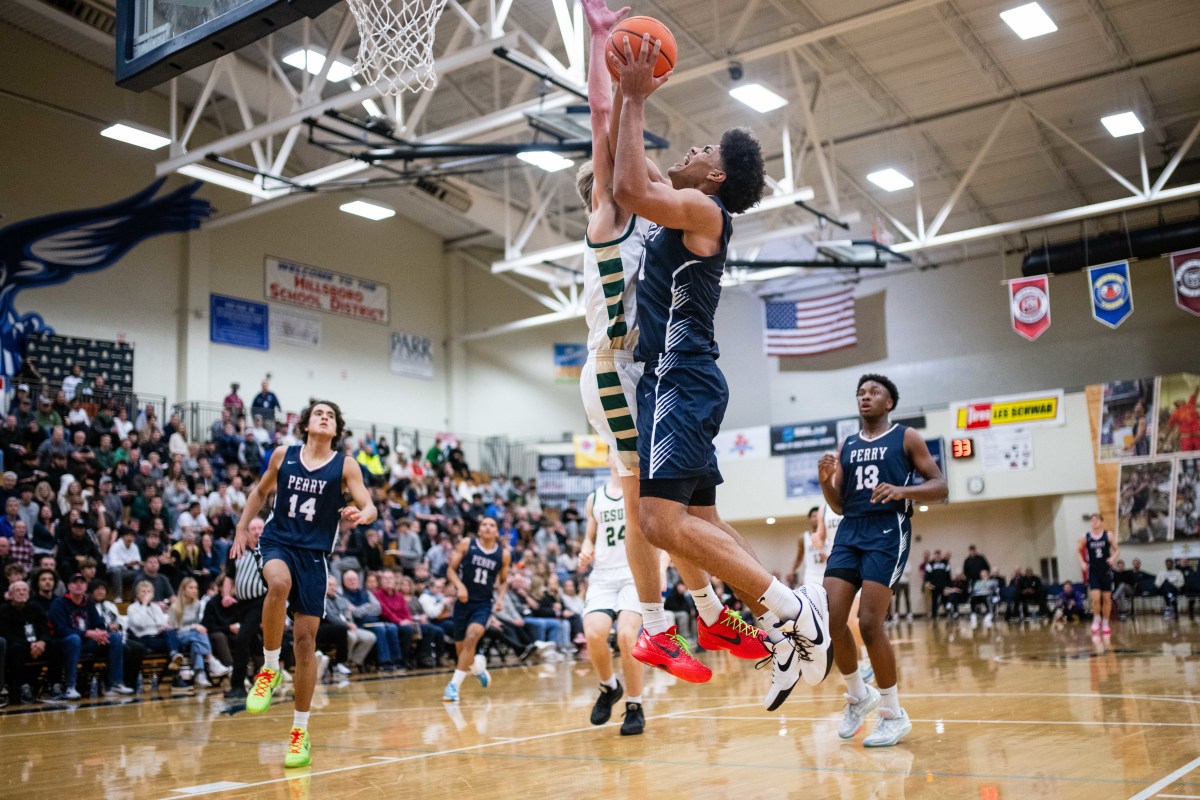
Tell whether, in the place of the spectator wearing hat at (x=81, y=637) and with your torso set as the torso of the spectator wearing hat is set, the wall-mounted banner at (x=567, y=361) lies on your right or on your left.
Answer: on your left

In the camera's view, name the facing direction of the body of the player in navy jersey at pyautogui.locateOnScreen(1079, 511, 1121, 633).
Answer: toward the camera

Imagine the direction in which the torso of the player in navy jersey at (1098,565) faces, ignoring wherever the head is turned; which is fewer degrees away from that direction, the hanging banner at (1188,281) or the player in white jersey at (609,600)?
the player in white jersey

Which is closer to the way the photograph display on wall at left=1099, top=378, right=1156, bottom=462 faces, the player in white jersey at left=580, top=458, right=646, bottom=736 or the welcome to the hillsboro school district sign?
the player in white jersey

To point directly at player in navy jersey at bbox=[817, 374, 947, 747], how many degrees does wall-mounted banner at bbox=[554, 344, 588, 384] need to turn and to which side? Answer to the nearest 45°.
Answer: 0° — it already faces them

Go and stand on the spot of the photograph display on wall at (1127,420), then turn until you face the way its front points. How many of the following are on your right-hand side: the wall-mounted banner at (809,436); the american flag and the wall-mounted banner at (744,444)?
3

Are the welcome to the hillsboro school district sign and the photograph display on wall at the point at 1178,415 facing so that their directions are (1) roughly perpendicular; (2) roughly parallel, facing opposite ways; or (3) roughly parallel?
roughly perpendicular

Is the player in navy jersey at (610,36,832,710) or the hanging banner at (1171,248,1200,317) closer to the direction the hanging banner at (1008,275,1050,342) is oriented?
the player in navy jersey

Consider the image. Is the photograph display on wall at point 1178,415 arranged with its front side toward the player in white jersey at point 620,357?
yes

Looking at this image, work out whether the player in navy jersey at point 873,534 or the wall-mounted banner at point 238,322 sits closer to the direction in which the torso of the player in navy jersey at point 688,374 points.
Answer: the wall-mounted banner

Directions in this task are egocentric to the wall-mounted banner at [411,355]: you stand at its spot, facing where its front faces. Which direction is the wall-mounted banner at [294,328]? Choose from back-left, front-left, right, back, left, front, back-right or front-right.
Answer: right

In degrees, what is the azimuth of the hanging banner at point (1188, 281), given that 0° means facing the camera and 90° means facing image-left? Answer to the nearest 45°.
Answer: approximately 0°

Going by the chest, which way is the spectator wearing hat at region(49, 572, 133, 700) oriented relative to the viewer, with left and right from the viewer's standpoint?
facing the viewer and to the right of the viewer

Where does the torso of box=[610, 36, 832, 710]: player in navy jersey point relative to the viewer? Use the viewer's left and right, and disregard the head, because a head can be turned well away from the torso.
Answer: facing to the left of the viewer

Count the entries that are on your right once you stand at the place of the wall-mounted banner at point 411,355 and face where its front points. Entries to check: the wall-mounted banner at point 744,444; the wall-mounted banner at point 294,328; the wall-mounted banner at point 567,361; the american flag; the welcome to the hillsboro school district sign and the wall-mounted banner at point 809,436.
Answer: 2

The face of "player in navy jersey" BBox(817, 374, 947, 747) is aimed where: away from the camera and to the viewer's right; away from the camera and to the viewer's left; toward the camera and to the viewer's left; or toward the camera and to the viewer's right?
toward the camera and to the viewer's left

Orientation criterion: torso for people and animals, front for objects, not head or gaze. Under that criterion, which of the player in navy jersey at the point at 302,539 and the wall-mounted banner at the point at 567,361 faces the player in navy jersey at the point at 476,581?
the wall-mounted banner
